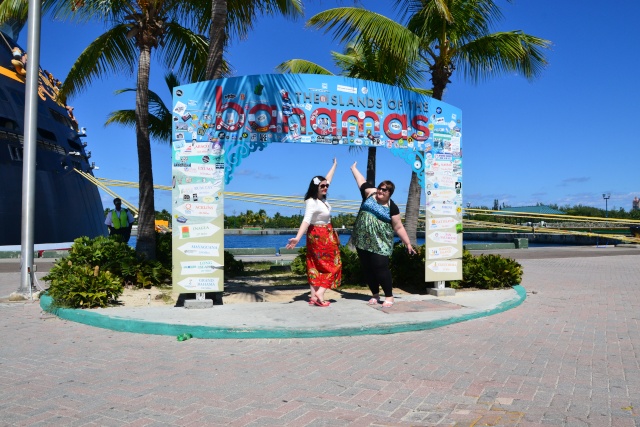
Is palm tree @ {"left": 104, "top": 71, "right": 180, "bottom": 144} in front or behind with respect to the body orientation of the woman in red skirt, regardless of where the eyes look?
behind

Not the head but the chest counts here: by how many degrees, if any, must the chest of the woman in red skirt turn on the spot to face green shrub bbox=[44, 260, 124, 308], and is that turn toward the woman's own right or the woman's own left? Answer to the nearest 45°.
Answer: approximately 135° to the woman's own right

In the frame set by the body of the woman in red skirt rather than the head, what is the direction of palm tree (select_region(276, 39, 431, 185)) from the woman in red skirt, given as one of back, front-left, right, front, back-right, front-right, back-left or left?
back-left

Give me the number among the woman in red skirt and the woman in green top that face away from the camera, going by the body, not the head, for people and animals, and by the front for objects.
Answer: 0

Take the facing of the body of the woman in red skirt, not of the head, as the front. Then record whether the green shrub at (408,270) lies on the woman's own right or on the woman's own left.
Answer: on the woman's own left

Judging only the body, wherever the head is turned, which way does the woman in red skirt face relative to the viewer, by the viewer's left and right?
facing the viewer and to the right of the viewer

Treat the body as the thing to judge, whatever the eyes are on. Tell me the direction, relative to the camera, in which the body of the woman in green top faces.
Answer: toward the camera

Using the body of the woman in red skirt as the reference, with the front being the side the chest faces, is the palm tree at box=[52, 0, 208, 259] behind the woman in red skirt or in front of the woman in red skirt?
behind
